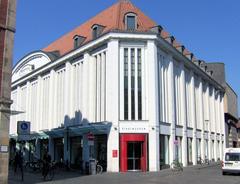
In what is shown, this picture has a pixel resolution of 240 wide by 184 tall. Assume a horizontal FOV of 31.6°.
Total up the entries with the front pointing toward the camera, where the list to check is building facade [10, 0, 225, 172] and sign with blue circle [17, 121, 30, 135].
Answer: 2

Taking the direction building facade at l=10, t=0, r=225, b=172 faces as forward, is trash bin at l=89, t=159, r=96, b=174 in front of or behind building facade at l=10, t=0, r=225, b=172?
in front

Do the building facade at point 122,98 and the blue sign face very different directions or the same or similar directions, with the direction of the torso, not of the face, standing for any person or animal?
same or similar directions

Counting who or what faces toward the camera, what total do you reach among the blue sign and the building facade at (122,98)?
2

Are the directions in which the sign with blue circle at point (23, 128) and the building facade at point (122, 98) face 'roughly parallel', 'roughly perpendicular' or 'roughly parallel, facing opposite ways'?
roughly parallel

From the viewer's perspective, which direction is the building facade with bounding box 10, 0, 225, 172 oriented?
toward the camera

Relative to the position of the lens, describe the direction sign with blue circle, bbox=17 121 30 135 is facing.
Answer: facing the viewer
